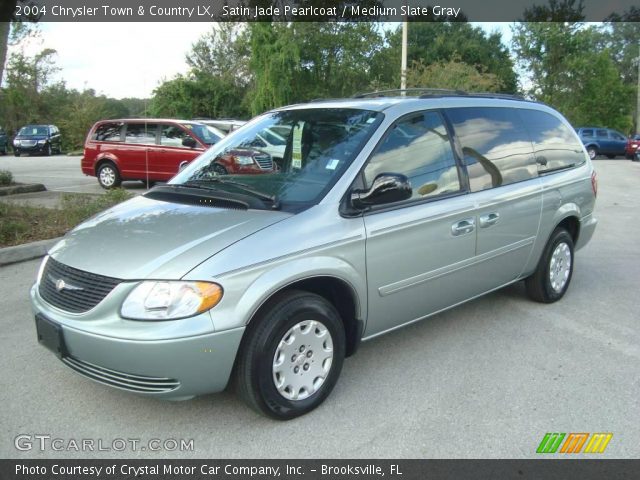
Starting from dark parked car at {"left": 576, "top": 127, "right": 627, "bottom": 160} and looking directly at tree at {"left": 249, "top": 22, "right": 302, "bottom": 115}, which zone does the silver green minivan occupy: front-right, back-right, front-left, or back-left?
front-left

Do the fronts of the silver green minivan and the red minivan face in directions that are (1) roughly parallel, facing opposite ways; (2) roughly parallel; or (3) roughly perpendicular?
roughly perpendicular

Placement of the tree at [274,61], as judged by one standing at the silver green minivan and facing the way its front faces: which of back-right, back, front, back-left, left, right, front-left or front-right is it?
back-right

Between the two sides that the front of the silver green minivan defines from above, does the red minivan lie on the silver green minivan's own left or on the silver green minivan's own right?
on the silver green minivan's own right

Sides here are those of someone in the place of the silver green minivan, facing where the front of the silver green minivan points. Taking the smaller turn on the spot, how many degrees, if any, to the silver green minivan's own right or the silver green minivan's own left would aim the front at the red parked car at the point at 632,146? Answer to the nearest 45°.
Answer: approximately 180°

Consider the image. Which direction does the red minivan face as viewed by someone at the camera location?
facing the viewer and to the right of the viewer

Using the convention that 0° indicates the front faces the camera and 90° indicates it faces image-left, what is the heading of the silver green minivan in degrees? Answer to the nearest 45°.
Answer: approximately 45°

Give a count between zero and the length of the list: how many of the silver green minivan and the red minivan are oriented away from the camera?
0

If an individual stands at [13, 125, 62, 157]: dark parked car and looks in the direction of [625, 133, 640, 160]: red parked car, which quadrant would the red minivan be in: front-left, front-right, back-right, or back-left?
front-right

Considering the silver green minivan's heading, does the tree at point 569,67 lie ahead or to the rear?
to the rear

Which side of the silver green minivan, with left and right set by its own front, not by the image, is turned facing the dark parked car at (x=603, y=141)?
back

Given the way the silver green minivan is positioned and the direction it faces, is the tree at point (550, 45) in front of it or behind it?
behind

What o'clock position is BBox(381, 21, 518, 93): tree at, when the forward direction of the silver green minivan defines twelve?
The tree is roughly at 5 o'clock from the silver green minivan.

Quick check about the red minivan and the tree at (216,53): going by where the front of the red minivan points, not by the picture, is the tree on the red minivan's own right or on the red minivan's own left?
on the red minivan's own left
